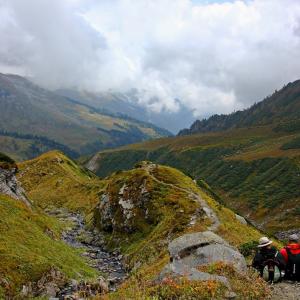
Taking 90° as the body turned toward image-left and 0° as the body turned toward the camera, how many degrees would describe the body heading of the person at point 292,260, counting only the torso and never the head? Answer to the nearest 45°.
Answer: approximately 180°

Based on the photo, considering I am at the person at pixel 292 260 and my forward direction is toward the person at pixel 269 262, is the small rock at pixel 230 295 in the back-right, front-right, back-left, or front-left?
front-left

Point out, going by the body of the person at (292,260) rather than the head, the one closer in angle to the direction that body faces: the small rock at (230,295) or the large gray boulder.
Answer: the large gray boulder

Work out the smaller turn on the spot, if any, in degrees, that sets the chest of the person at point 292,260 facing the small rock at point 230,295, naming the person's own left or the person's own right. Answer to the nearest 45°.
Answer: approximately 135° to the person's own left

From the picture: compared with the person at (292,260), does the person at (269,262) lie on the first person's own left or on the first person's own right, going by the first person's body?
on the first person's own left

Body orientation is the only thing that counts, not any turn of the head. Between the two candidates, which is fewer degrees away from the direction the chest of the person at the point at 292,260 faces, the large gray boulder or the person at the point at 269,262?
the large gray boulder

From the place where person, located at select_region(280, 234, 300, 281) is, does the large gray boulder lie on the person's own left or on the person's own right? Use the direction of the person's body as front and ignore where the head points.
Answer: on the person's own left

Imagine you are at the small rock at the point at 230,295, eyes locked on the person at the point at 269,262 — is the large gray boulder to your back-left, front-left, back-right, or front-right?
front-left

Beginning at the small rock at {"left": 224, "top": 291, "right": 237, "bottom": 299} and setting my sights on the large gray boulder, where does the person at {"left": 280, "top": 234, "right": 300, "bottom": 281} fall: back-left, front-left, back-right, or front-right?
front-right
